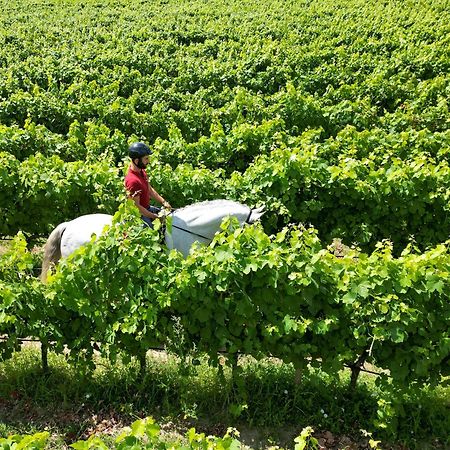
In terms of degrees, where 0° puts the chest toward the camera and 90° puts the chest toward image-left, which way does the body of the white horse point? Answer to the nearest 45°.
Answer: approximately 270°

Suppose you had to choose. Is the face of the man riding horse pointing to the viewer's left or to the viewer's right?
to the viewer's right
